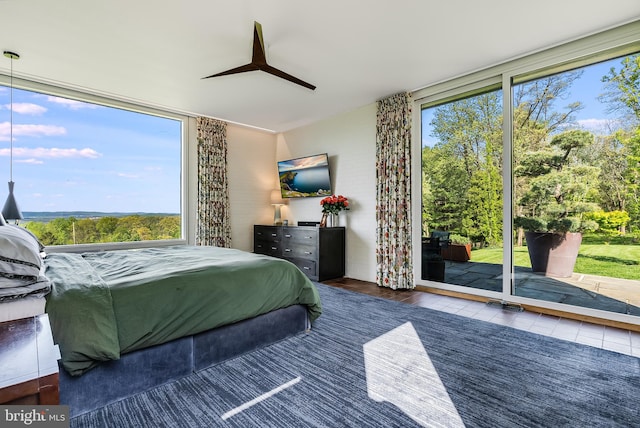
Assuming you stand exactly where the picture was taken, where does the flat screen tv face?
facing the viewer and to the left of the viewer

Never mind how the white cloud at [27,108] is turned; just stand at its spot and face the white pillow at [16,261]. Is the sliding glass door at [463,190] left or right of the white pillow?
left

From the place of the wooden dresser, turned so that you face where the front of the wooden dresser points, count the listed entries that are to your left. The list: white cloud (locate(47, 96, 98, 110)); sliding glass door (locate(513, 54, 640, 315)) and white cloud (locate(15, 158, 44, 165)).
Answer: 1

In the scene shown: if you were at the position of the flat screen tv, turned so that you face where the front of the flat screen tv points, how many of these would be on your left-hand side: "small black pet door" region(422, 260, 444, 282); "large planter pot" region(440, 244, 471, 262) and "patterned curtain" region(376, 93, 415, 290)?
3

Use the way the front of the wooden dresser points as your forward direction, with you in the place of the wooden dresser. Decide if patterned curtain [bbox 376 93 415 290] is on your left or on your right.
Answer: on your left

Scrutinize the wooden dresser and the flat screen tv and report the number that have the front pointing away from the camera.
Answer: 0

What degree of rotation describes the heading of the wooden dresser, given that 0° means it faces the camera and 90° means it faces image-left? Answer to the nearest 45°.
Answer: approximately 45°

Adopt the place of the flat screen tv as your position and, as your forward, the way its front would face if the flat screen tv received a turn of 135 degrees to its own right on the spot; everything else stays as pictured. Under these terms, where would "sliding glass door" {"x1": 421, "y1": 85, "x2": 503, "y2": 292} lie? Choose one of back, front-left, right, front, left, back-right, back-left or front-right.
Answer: back-right

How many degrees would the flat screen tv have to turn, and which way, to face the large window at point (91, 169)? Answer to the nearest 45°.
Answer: approximately 45° to its right

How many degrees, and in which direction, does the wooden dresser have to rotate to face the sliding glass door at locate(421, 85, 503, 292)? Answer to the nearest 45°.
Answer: approximately 90° to its left

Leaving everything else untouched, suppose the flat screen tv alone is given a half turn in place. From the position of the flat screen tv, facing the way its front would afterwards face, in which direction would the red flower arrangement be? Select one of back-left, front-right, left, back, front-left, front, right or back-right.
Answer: right
